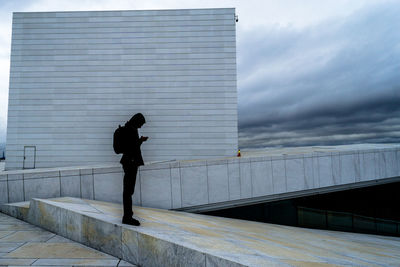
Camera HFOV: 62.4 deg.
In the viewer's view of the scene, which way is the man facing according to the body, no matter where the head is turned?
to the viewer's right
